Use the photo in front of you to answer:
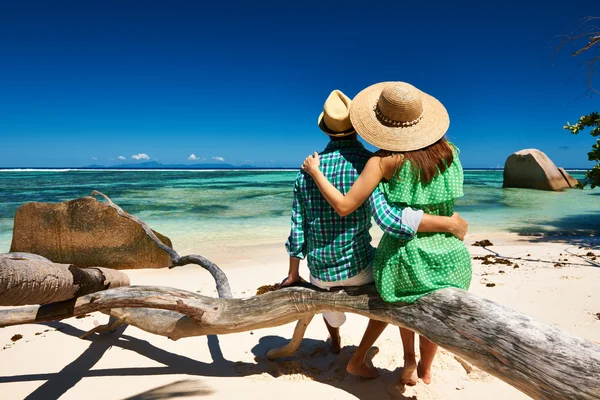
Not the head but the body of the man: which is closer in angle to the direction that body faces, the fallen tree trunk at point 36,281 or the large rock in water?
the large rock in water

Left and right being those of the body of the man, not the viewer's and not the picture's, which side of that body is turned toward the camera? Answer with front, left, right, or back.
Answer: back

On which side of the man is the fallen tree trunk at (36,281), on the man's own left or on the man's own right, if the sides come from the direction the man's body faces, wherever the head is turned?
on the man's own left

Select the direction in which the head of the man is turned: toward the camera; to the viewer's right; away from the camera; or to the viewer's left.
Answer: away from the camera

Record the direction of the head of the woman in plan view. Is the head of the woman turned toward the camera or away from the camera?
away from the camera
